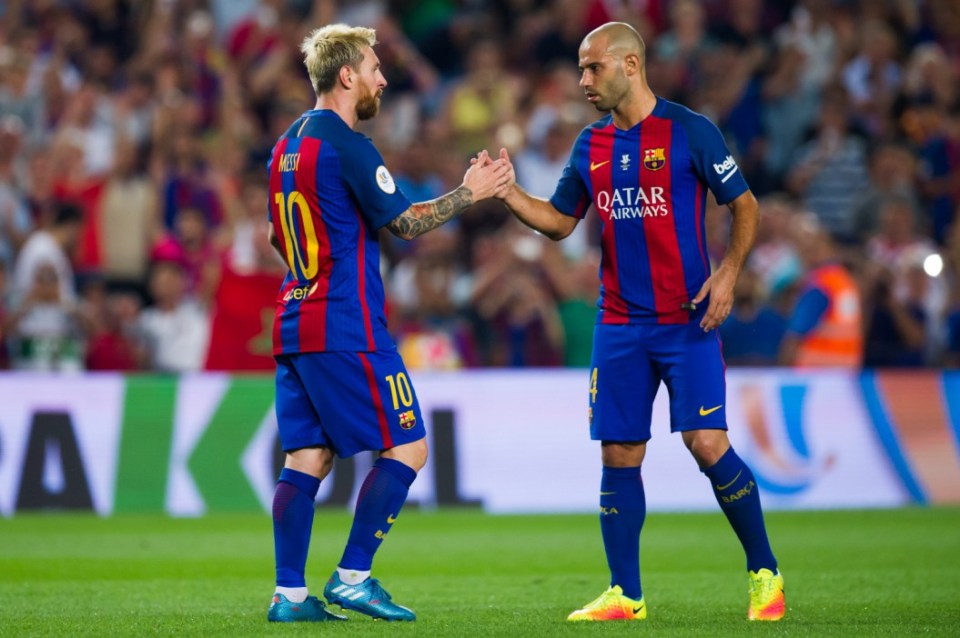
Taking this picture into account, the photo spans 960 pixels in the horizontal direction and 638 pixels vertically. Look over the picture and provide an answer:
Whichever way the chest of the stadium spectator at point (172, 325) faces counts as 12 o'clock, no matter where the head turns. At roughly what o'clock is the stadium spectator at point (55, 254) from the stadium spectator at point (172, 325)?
the stadium spectator at point (55, 254) is roughly at 3 o'clock from the stadium spectator at point (172, 325).

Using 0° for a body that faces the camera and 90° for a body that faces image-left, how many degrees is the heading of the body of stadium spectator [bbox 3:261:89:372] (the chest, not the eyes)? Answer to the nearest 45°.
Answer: approximately 0°
